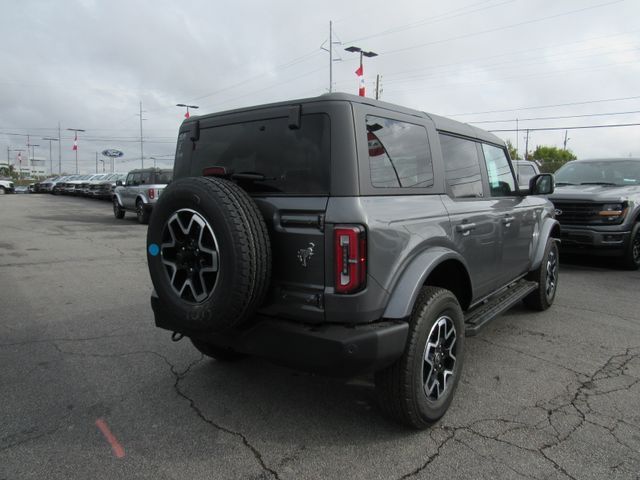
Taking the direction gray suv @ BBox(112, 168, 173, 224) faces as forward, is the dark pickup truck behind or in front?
behind

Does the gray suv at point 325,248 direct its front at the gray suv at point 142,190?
no

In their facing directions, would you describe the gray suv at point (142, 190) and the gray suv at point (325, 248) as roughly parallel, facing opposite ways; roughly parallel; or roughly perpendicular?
roughly perpendicular

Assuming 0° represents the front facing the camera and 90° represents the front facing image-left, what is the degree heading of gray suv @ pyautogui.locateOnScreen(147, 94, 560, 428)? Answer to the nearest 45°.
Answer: approximately 225°

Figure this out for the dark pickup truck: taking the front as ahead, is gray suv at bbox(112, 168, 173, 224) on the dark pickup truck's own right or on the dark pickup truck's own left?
on the dark pickup truck's own right

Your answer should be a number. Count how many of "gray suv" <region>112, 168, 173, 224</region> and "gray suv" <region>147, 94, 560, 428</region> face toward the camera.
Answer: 0

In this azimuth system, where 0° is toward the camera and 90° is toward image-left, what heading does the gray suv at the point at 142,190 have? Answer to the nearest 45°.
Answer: approximately 135°

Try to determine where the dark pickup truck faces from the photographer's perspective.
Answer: facing the viewer and to the left of the viewer

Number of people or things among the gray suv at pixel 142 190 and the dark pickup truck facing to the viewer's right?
0

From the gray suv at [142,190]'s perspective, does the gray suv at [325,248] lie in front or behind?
behind
